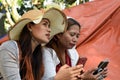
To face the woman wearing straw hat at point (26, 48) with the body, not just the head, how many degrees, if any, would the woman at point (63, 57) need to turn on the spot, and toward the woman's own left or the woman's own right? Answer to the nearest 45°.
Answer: approximately 90° to the woman's own right

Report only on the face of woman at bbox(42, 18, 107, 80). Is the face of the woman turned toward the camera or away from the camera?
toward the camera

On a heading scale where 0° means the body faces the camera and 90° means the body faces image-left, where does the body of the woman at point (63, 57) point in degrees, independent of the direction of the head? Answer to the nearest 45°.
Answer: approximately 315°

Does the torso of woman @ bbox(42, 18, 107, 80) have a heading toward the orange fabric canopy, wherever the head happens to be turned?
no
